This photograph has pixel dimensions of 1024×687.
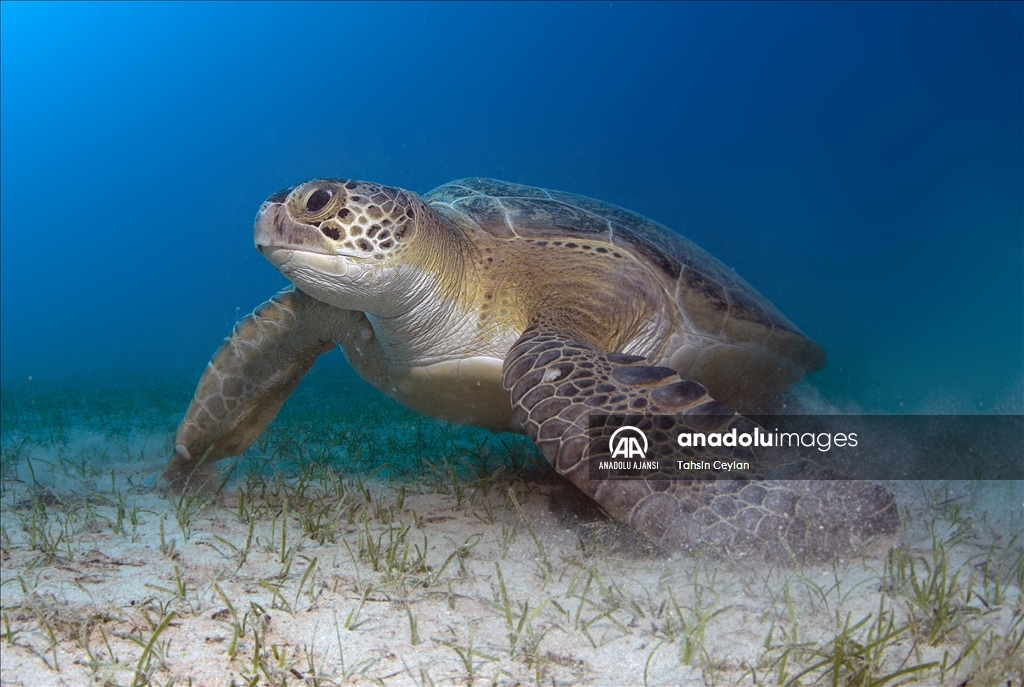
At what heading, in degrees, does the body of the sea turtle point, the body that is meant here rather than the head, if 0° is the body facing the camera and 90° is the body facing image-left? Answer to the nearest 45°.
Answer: approximately 45°
